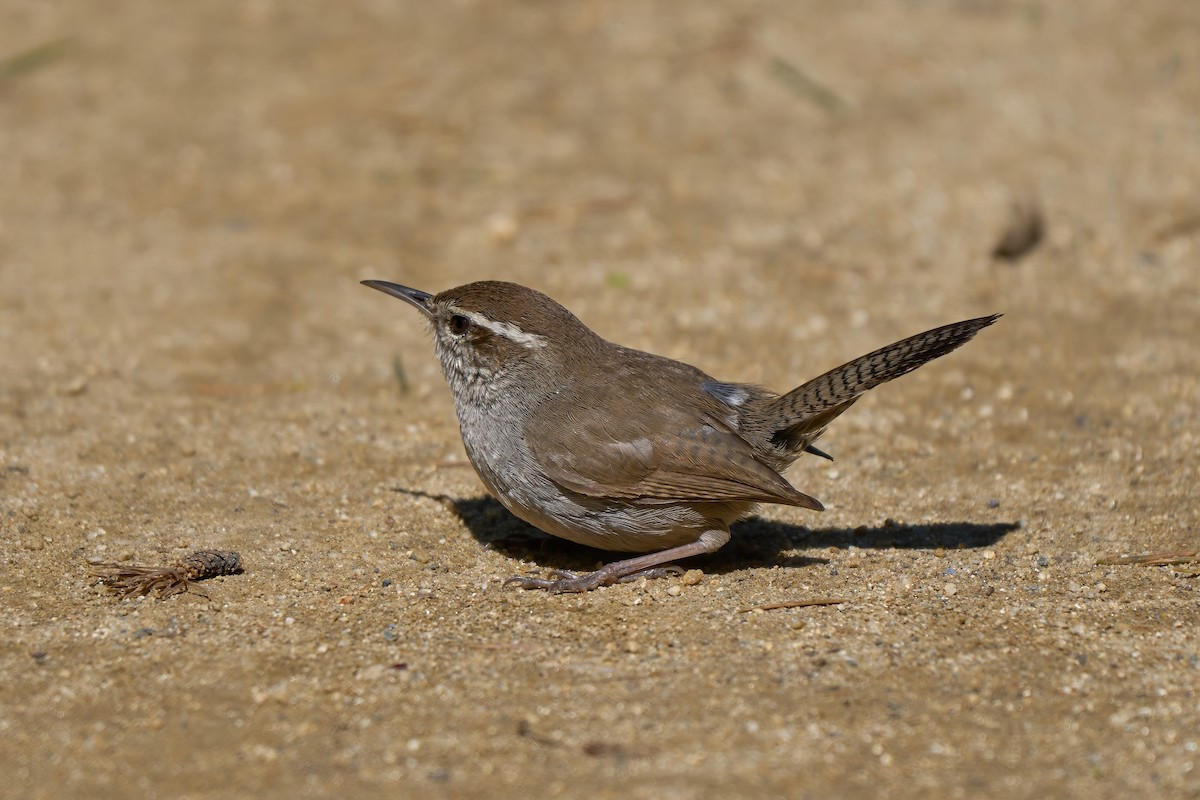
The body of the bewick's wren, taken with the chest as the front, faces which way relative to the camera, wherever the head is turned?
to the viewer's left

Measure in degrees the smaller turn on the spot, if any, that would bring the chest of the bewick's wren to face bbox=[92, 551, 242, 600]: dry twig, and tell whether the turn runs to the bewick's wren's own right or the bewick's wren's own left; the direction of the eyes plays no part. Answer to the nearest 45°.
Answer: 0° — it already faces it

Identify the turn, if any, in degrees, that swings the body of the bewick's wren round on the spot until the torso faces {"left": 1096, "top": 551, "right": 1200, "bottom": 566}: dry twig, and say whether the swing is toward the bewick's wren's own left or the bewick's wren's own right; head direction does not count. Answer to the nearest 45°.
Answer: approximately 180°
